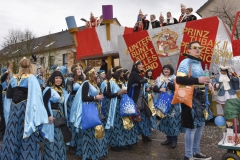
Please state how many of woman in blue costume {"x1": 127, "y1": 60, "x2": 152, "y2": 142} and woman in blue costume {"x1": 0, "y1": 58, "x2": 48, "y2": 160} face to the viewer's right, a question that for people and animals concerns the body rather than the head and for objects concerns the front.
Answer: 1

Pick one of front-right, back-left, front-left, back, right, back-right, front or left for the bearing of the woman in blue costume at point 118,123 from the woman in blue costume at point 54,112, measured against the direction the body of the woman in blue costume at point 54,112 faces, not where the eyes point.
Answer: left

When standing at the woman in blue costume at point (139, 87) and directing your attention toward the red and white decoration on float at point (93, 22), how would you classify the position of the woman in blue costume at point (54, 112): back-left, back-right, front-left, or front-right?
back-left

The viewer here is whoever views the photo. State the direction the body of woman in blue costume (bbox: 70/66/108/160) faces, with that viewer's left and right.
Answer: facing to the right of the viewer
